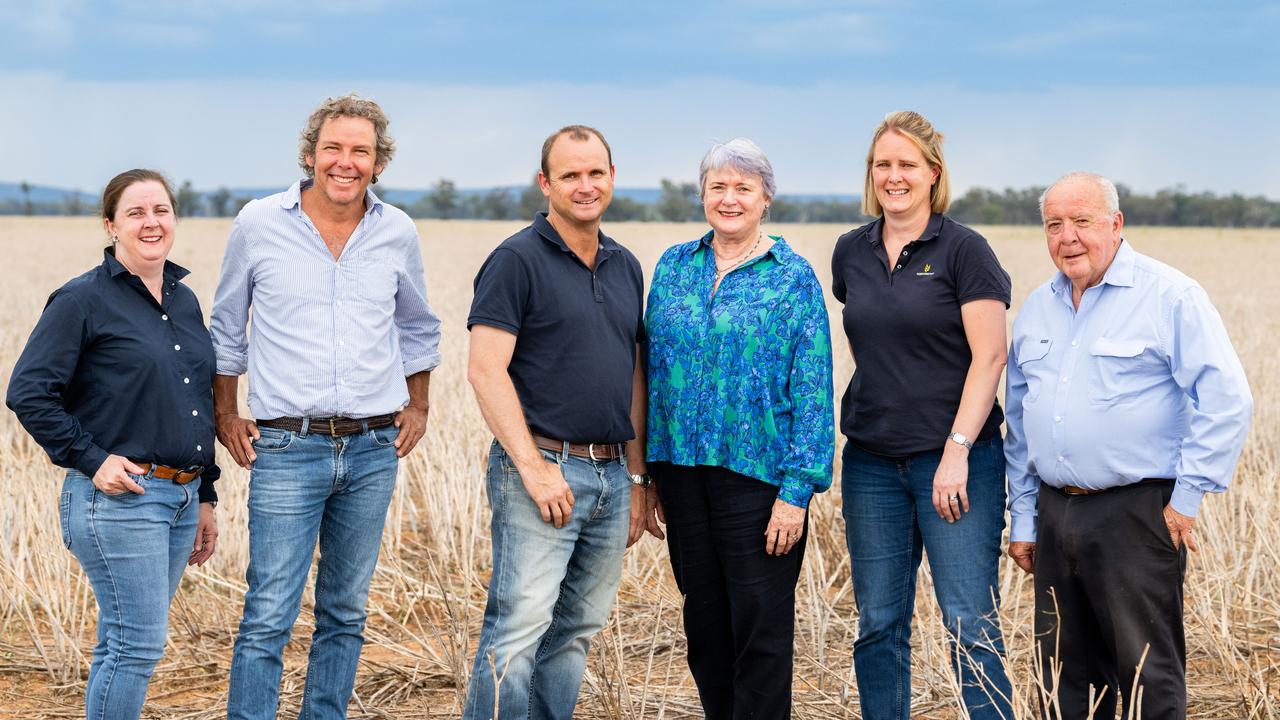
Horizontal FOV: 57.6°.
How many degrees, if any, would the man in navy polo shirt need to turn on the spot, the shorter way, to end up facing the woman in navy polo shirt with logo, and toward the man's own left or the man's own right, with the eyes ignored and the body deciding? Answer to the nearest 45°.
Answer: approximately 45° to the man's own left

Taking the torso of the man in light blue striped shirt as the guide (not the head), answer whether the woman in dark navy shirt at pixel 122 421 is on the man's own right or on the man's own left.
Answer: on the man's own right

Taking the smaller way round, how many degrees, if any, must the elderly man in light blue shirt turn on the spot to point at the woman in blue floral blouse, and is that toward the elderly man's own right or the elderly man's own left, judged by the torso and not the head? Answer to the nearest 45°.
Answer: approximately 45° to the elderly man's own right

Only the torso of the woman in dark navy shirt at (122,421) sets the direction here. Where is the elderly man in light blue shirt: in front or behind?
in front

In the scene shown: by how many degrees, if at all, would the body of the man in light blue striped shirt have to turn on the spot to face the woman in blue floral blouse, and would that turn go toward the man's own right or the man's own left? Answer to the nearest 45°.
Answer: approximately 90° to the man's own left

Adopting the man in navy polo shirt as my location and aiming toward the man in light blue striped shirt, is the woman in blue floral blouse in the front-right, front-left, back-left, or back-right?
back-right

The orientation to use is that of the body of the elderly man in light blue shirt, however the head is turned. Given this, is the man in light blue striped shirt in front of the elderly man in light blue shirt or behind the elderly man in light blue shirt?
in front

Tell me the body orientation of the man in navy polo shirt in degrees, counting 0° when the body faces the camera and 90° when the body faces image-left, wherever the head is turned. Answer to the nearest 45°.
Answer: approximately 315°

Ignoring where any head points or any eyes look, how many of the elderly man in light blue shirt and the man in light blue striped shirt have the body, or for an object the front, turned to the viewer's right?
0
